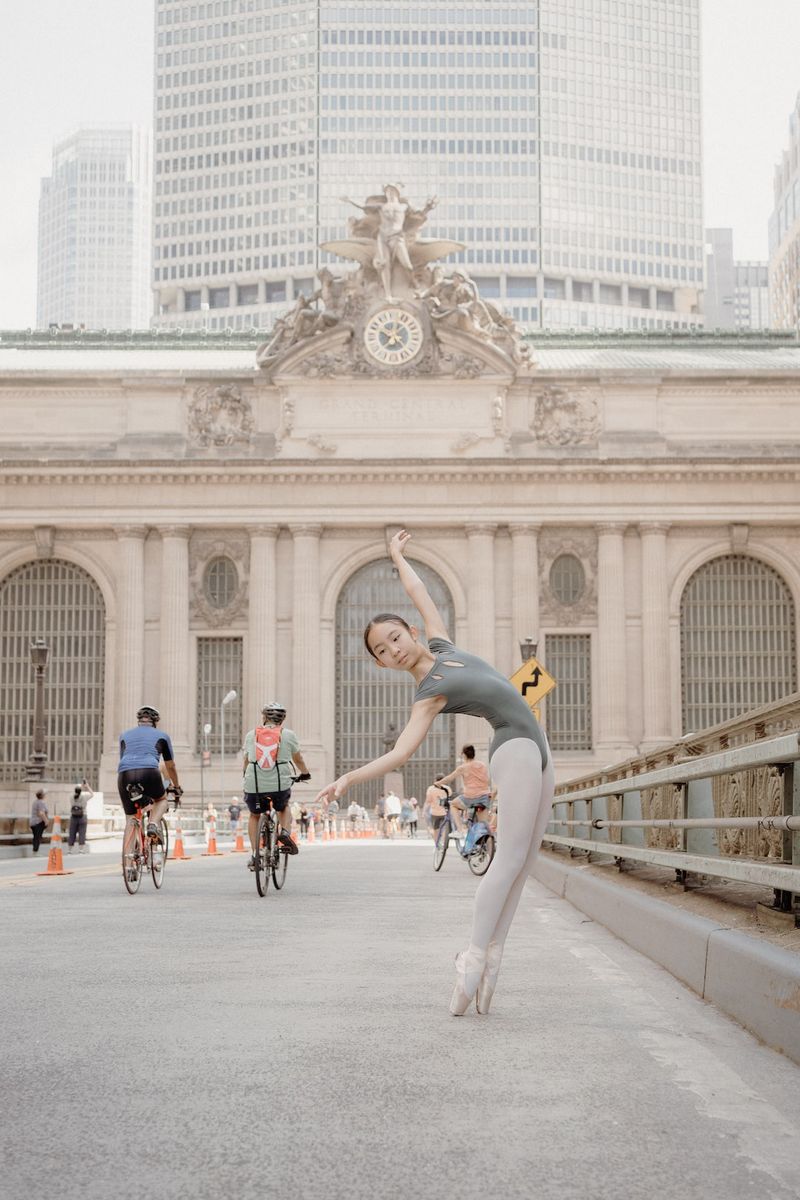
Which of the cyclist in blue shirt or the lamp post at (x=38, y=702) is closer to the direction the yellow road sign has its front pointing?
the cyclist in blue shirt

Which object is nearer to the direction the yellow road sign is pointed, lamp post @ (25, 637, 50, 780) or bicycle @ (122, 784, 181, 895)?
the bicycle

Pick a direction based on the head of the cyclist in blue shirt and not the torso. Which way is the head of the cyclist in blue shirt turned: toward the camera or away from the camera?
away from the camera

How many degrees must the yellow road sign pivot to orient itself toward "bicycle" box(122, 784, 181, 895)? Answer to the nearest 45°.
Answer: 0° — it already faces it

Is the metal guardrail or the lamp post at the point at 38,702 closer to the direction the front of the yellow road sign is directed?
the metal guardrail

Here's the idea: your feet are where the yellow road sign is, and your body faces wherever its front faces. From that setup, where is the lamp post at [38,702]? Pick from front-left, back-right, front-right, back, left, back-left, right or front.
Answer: back-right

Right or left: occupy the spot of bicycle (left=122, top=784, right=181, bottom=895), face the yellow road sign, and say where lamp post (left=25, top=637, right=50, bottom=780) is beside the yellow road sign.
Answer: left

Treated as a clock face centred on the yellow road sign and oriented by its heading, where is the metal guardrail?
The metal guardrail is roughly at 12 o'clock from the yellow road sign.

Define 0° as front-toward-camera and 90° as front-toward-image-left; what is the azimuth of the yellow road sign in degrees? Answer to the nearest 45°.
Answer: approximately 0°
